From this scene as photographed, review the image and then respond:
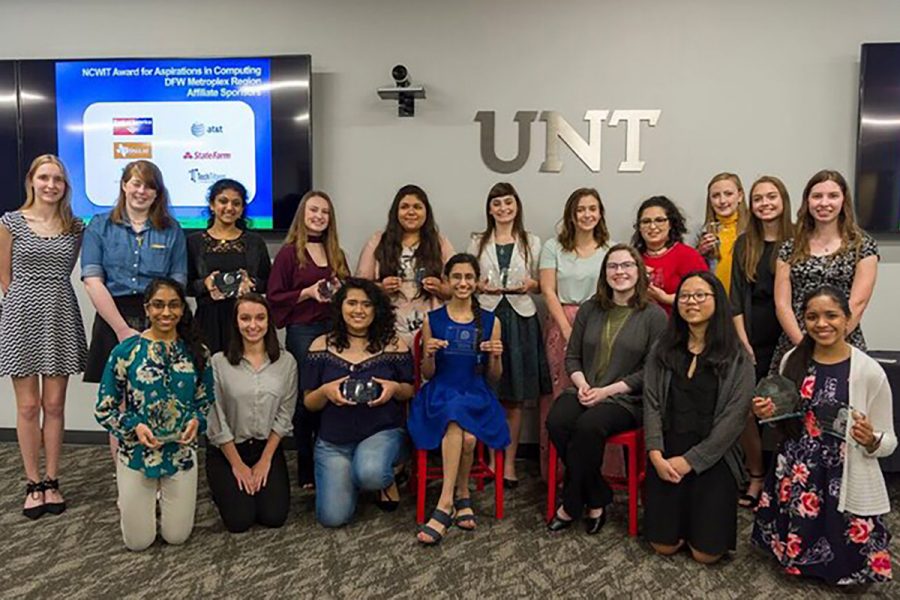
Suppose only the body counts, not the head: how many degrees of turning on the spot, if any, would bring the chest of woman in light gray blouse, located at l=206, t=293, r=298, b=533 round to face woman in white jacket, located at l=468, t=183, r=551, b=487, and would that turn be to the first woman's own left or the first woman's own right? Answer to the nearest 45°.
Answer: approximately 90° to the first woman's own left

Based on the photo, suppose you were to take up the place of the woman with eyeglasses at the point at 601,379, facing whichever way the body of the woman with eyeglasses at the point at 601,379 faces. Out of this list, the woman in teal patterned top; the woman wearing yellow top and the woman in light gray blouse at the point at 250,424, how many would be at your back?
1

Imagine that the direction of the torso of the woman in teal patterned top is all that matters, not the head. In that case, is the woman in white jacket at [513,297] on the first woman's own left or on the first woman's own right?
on the first woman's own left

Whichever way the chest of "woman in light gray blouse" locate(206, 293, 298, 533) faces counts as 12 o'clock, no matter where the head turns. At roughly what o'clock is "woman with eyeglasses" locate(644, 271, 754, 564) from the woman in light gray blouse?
The woman with eyeglasses is roughly at 10 o'clock from the woman in light gray blouse.

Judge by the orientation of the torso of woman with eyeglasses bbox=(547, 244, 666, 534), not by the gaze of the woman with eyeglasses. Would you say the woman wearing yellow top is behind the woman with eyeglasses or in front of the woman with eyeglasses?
behind
